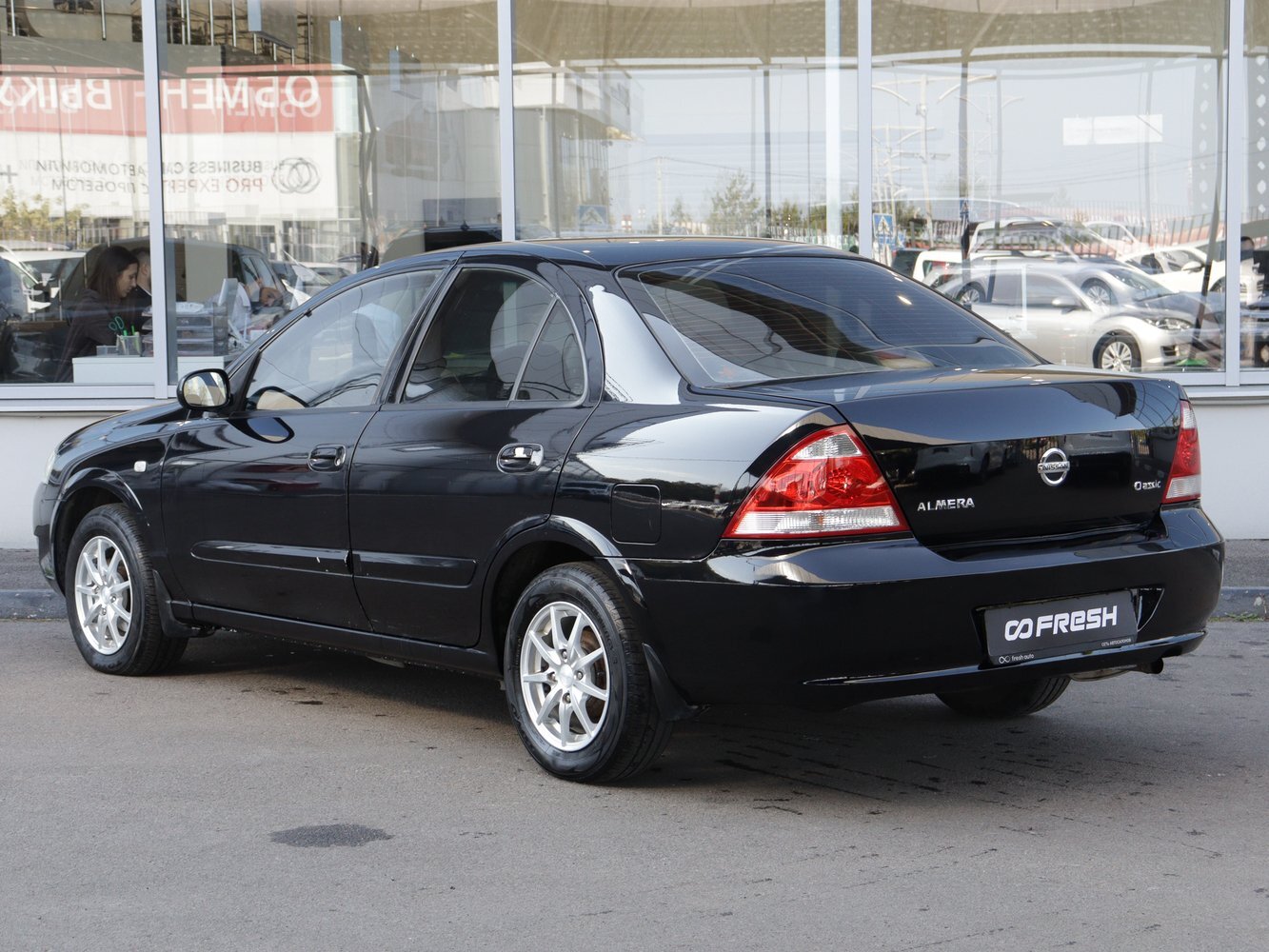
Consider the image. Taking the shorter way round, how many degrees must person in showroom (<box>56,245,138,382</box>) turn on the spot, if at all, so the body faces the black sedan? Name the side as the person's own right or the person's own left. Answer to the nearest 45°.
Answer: approximately 90° to the person's own right

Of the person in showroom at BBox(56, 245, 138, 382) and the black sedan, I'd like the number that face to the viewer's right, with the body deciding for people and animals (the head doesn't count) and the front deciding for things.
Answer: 1

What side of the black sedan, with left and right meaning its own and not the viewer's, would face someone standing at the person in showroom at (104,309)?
front

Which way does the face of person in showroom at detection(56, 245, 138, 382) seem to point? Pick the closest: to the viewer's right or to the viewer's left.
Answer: to the viewer's right

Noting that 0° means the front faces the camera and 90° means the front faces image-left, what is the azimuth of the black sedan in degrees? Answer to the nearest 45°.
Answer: approximately 135°

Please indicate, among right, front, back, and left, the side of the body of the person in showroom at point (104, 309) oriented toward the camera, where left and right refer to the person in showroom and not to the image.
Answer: right
